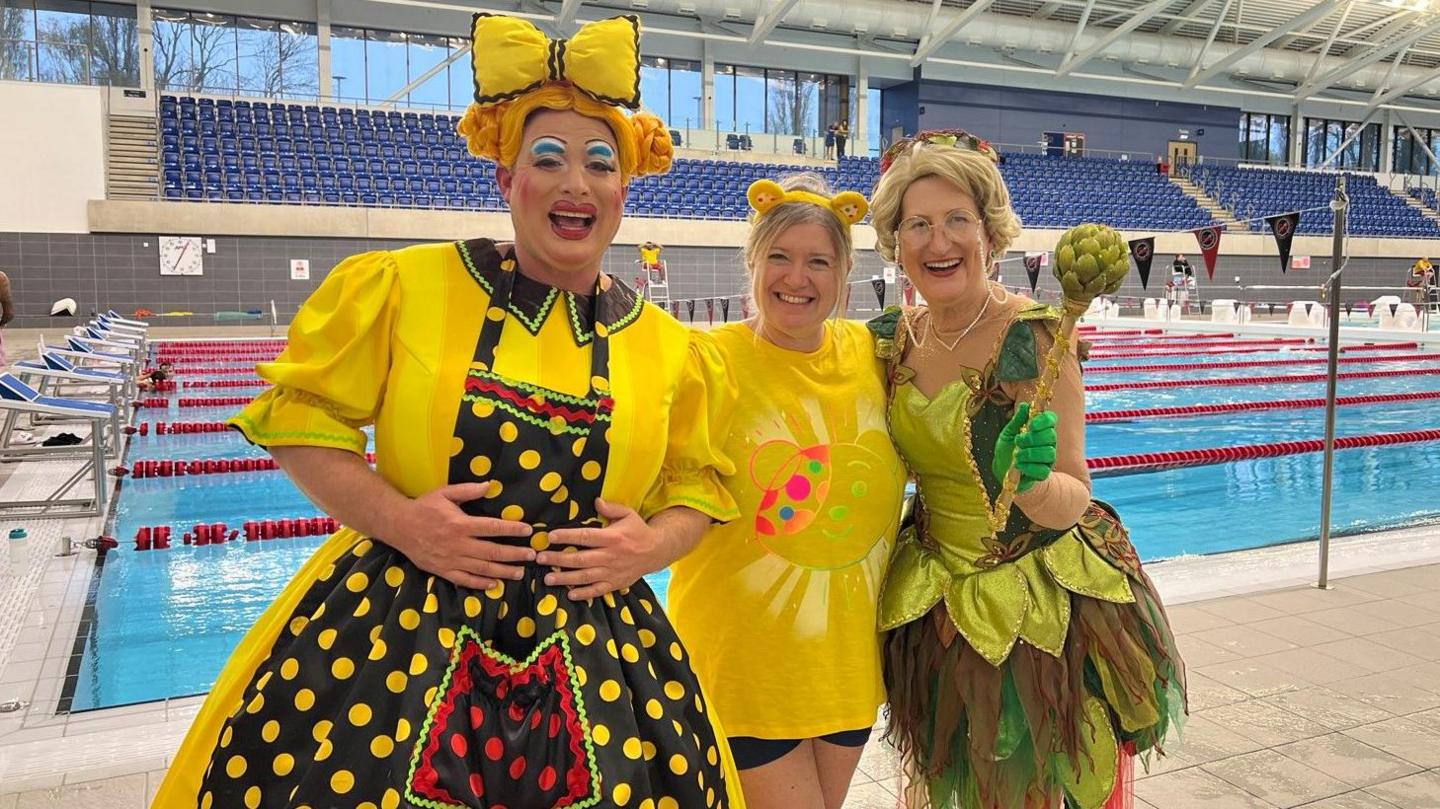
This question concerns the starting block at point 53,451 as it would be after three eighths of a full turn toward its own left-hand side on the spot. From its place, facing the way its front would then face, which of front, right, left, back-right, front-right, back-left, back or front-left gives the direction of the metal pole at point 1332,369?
back

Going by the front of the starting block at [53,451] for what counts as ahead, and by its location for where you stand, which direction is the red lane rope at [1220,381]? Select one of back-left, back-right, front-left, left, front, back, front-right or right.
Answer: front

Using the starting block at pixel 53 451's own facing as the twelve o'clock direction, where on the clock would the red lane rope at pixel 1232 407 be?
The red lane rope is roughly at 12 o'clock from the starting block.

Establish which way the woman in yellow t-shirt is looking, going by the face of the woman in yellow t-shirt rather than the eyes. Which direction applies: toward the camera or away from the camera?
toward the camera

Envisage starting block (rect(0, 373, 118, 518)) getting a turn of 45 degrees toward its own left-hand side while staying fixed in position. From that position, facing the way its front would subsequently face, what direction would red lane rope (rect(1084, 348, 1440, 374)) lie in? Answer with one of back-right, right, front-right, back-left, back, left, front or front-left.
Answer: front-right

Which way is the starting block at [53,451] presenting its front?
to the viewer's right
